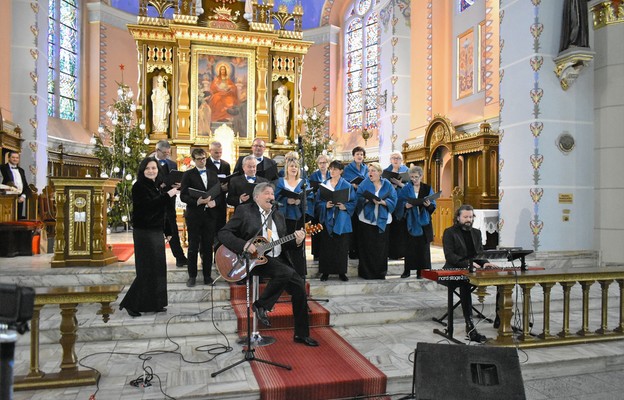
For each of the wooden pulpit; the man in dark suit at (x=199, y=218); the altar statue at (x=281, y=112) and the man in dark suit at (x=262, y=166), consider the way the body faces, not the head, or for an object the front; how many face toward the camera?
4

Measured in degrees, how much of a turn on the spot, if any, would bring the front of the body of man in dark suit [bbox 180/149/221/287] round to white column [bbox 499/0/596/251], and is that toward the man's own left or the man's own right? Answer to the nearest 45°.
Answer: approximately 90° to the man's own left

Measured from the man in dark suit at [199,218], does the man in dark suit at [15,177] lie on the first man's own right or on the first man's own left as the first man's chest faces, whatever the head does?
on the first man's own right

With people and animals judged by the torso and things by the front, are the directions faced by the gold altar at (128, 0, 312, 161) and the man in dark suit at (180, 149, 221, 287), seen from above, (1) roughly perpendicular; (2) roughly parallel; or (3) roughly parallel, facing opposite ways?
roughly parallel

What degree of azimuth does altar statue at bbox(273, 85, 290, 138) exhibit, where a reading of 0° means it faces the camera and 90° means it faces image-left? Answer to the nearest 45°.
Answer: approximately 0°

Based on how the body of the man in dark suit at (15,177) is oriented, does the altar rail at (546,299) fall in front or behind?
in front

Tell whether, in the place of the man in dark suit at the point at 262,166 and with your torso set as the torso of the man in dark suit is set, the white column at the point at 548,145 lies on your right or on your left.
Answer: on your left

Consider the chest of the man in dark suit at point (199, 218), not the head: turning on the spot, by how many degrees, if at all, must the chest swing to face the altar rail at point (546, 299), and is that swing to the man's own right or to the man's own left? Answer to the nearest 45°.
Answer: approximately 45° to the man's own left

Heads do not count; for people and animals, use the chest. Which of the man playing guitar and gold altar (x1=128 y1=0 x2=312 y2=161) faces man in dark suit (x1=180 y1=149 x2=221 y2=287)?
the gold altar

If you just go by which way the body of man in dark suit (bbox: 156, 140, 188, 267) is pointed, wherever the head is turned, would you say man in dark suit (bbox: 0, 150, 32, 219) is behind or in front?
behind

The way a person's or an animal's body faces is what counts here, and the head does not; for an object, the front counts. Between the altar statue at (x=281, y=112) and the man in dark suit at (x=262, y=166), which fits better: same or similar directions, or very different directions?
same or similar directions

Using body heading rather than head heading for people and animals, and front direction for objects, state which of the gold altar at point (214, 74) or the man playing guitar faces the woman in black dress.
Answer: the gold altar

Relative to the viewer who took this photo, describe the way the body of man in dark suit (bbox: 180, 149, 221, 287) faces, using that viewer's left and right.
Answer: facing the viewer

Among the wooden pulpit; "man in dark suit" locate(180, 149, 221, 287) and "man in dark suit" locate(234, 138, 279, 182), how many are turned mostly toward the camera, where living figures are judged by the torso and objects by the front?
3

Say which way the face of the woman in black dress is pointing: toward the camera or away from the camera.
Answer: toward the camera

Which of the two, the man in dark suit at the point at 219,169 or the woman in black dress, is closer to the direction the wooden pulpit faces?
the woman in black dress
